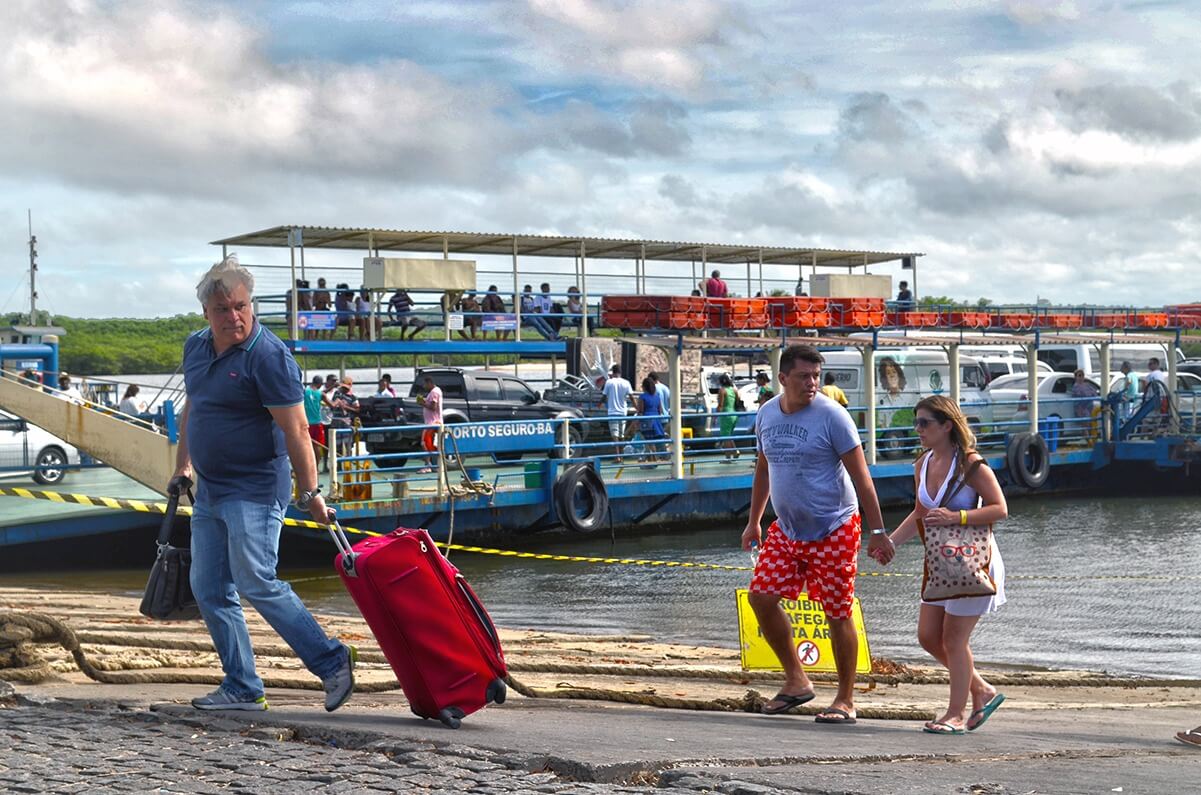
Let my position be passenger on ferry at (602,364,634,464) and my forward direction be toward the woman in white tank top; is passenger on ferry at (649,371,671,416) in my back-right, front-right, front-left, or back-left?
back-left

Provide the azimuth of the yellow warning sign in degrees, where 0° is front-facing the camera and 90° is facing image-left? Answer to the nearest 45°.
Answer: approximately 0°

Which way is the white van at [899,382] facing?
to the viewer's right

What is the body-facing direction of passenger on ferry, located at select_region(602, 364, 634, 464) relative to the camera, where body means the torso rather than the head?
away from the camera

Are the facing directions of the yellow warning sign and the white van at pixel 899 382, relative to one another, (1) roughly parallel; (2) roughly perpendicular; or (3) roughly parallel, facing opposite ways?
roughly perpendicular

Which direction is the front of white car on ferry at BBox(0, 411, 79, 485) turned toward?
to the viewer's right

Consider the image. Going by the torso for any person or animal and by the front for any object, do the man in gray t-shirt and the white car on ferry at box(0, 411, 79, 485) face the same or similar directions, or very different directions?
very different directions
